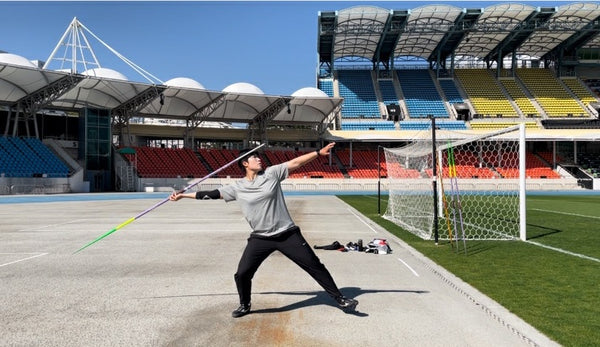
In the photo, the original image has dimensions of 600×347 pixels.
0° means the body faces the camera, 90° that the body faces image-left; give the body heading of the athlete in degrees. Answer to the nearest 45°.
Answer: approximately 0°

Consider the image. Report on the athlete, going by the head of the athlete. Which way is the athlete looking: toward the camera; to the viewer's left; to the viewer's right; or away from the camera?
to the viewer's right

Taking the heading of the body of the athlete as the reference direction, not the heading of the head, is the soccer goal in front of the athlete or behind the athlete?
behind
